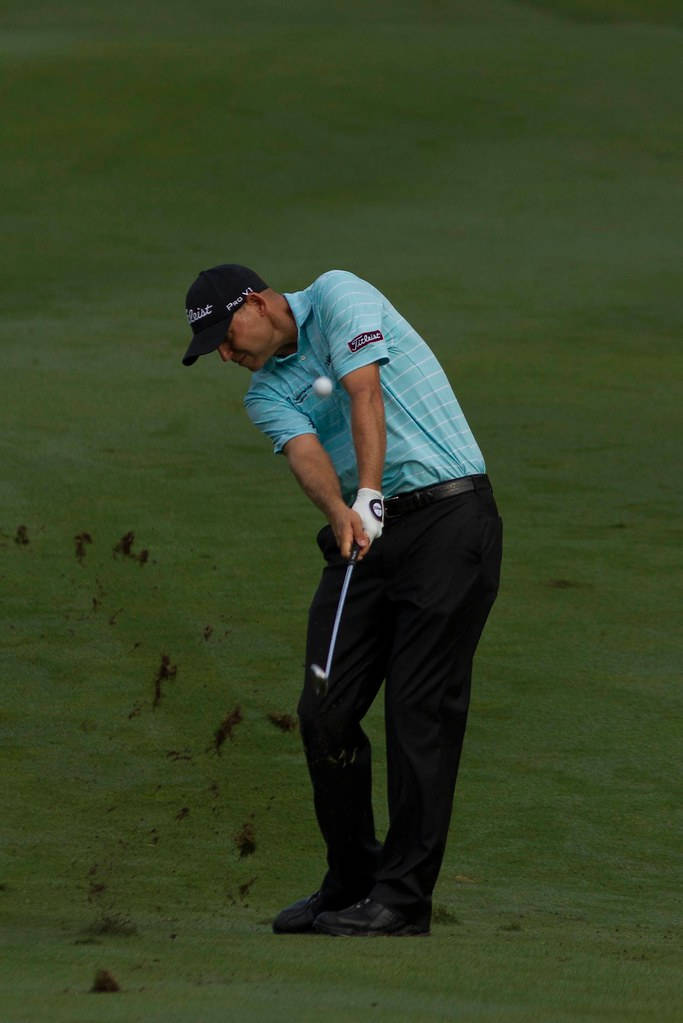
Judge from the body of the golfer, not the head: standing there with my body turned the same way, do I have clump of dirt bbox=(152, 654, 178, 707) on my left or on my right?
on my right

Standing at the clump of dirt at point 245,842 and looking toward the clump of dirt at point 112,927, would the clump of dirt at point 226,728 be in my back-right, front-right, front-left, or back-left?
back-right

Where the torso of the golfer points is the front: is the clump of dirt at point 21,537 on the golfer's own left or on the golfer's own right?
on the golfer's own right

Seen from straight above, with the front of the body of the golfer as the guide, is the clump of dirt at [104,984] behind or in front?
in front

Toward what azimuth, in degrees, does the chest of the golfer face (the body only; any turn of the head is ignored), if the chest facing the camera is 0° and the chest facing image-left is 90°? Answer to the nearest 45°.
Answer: approximately 45°
